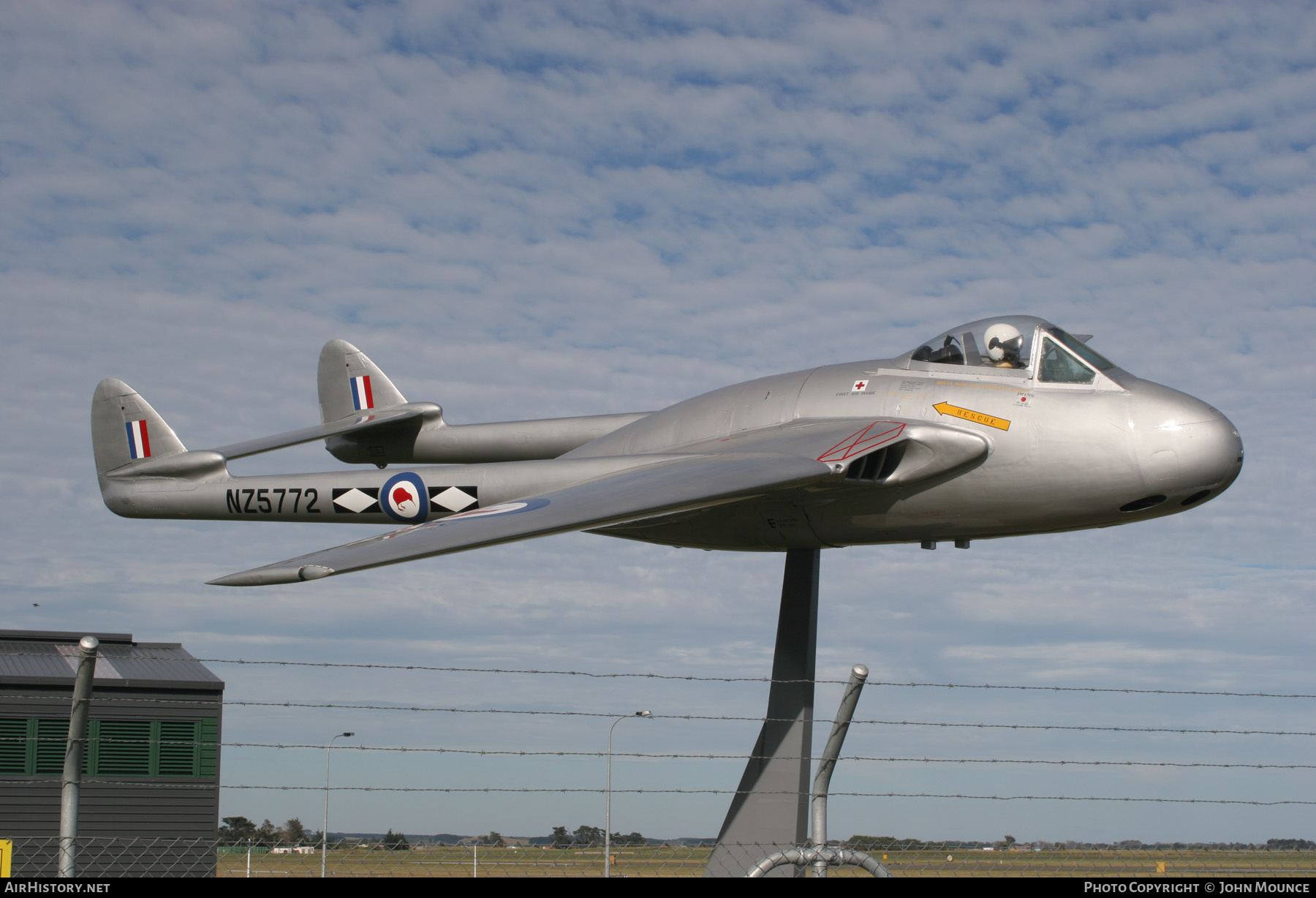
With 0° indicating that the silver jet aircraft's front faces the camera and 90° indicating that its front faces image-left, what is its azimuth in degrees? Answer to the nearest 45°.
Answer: approximately 315°

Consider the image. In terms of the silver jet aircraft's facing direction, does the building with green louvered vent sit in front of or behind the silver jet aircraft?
behind
